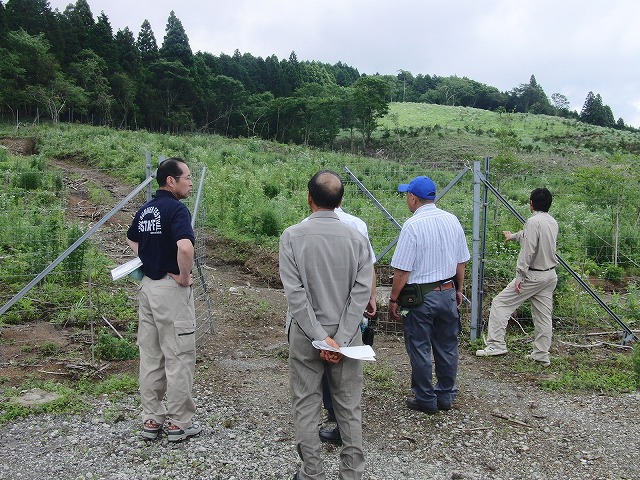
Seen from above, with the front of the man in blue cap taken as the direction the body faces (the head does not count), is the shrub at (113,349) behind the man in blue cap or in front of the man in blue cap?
in front

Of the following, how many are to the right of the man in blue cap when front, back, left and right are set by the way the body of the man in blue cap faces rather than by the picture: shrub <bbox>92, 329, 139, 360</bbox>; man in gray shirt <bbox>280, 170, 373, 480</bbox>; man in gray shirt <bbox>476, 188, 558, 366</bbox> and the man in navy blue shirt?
1

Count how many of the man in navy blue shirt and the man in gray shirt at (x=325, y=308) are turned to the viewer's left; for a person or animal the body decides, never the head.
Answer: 0

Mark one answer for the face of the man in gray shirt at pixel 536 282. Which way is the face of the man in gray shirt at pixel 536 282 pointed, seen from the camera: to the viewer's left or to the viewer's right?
to the viewer's left

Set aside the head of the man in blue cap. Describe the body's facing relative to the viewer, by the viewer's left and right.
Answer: facing away from the viewer and to the left of the viewer

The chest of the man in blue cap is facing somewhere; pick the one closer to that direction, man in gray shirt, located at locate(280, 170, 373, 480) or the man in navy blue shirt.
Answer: the man in navy blue shirt

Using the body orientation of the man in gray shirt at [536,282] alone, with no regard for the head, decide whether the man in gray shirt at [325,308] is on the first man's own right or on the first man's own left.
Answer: on the first man's own left

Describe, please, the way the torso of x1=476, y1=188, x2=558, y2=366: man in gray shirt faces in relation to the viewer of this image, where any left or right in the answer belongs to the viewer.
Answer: facing away from the viewer and to the left of the viewer

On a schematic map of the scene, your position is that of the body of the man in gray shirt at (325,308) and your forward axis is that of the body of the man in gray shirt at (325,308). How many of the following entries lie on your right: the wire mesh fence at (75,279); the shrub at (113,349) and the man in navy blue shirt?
0

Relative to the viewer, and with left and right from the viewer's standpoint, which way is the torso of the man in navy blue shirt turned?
facing away from the viewer and to the right of the viewer

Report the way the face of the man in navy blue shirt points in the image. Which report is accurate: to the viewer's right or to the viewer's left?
to the viewer's right

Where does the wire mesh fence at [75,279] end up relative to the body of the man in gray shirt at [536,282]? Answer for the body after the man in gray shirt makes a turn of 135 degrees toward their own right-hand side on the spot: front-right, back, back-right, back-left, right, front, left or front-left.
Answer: back

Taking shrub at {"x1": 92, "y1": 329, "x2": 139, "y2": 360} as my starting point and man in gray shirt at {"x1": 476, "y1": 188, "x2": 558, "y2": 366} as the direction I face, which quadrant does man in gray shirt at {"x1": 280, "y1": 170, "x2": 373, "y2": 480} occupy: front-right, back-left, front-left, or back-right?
front-right

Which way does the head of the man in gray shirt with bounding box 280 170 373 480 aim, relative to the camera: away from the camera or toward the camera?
away from the camera

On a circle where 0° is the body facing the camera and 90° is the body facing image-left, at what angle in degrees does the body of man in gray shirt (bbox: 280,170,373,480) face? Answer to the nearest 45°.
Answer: approximately 180°

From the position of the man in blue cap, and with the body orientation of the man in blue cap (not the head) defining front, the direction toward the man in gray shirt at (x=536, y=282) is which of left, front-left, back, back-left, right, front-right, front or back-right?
right
